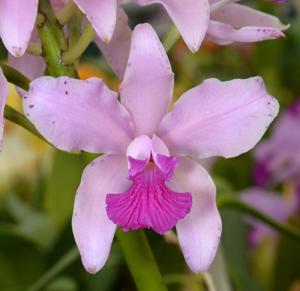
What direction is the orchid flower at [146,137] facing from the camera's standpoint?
toward the camera
